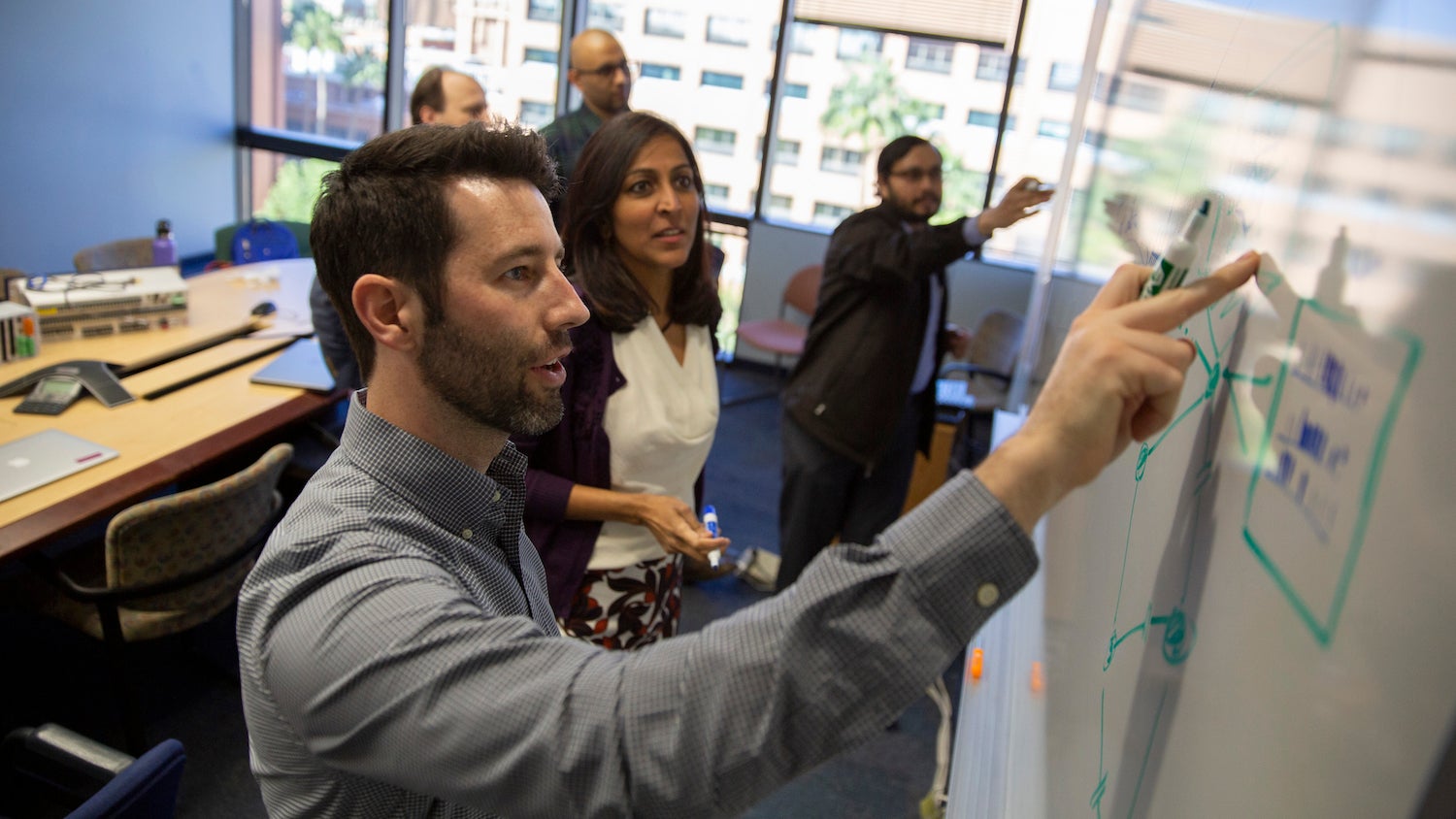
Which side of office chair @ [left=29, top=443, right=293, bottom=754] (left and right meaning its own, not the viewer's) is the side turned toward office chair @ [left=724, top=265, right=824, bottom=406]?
right

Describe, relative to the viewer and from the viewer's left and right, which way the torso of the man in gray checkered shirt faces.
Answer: facing to the right of the viewer

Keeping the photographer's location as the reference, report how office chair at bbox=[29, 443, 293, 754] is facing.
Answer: facing away from the viewer and to the left of the viewer

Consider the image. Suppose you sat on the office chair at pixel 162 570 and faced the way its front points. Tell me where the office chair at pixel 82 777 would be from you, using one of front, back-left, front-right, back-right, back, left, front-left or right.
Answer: back-left

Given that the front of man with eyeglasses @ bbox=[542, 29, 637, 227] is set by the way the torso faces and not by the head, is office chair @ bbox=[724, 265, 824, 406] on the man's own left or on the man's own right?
on the man's own left

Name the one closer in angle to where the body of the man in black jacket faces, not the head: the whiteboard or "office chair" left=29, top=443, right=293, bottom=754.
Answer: the whiteboard

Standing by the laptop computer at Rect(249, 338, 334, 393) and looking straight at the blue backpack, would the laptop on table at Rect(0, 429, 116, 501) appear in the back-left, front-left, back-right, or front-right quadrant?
back-left
